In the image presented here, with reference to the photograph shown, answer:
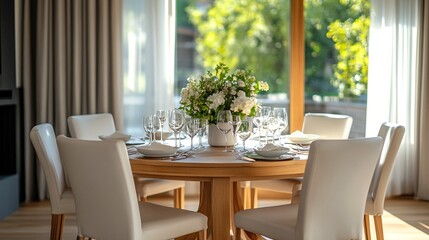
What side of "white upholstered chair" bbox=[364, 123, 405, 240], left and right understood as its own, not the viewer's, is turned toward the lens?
left

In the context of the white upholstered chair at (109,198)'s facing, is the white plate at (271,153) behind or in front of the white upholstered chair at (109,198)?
in front

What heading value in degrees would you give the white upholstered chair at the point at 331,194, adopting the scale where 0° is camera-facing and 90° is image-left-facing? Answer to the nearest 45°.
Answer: approximately 135°

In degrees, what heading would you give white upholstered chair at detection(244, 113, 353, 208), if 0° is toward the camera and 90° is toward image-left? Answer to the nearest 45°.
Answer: approximately 45°

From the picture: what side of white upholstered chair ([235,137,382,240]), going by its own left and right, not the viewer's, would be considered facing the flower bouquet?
front

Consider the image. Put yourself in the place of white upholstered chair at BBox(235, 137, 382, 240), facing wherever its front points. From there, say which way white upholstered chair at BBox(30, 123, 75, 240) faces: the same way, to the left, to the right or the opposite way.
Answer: to the right

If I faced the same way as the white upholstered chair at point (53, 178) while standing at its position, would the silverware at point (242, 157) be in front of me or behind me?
in front

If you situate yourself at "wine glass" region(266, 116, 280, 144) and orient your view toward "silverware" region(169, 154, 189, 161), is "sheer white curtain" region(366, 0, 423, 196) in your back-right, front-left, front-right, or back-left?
back-right

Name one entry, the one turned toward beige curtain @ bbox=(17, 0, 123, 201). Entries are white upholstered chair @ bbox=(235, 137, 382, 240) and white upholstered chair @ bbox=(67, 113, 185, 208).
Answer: white upholstered chair @ bbox=(235, 137, 382, 240)

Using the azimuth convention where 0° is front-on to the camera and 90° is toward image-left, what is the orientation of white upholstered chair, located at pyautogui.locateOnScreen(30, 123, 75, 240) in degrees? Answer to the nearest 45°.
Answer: approximately 270°

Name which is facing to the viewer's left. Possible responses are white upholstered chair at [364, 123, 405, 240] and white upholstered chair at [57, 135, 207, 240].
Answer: white upholstered chair at [364, 123, 405, 240]
